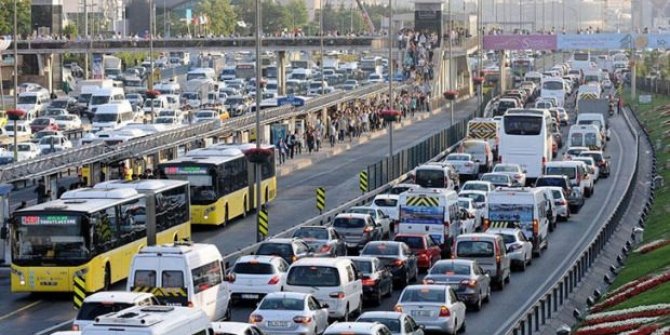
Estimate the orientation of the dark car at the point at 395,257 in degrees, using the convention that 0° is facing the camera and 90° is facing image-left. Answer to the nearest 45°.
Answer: approximately 225°

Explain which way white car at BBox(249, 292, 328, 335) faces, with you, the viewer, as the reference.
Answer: facing away from the viewer and to the right of the viewer

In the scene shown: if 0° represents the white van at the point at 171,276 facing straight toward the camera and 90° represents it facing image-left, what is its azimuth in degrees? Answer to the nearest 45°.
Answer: approximately 225°

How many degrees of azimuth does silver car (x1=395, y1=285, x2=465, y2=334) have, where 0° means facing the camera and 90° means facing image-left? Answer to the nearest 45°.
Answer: approximately 225°

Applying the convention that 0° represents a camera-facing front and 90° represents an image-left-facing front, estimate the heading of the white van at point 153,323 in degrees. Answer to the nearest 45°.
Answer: approximately 225°

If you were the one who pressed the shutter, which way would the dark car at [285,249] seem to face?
facing away from the viewer and to the right of the viewer
